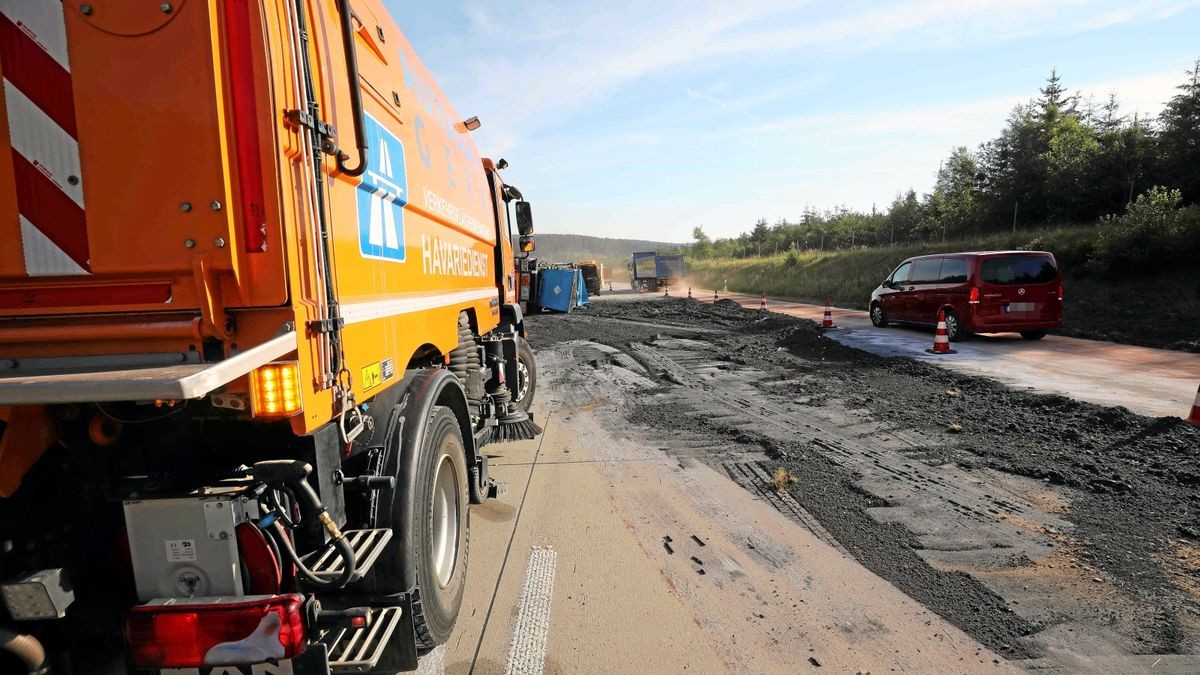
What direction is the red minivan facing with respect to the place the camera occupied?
facing away from the viewer and to the left of the viewer

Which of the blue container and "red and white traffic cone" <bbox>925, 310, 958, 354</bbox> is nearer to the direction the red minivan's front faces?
the blue container

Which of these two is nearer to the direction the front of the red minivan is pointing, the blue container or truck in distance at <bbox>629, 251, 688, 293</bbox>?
the truck in distance

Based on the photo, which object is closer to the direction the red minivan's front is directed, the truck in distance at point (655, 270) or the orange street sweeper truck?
the truck in distance

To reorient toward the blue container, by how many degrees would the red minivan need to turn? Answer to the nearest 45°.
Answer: approximately 45° to its left

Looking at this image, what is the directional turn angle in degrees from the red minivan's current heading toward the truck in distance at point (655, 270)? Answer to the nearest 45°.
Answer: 0° — it already faces it

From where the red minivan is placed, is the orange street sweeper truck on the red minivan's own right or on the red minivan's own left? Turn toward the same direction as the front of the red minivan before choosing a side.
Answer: on the red minivan's own left

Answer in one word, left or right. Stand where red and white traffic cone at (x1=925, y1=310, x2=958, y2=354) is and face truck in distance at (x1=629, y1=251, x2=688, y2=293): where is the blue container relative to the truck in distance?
left

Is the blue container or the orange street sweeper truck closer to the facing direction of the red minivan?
the blue container

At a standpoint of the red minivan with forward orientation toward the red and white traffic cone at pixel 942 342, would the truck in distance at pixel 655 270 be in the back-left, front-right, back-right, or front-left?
back-right
